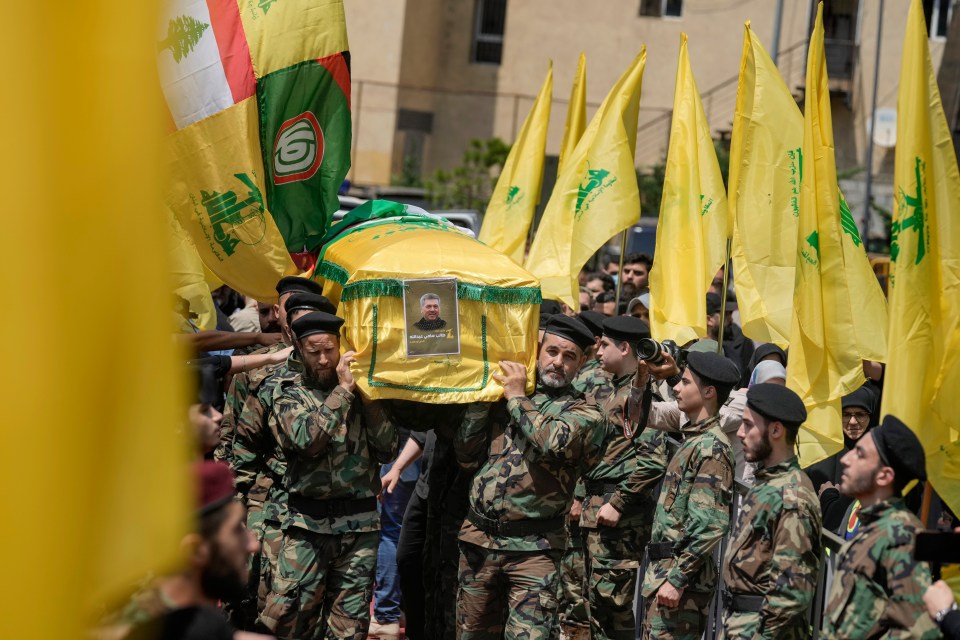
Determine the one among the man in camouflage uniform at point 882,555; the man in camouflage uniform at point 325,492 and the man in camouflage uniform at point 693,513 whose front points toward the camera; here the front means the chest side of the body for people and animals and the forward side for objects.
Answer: the man in camouflage uniform at point 325,492

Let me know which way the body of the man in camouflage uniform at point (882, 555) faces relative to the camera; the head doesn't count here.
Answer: to the viewer's left

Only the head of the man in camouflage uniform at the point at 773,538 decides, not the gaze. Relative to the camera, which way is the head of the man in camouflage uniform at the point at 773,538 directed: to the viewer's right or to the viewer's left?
to the viewer's left

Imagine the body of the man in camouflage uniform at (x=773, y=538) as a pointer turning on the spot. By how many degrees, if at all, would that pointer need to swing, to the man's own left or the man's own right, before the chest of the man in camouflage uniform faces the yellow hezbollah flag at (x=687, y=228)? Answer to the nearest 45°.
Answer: approximately 90° to the man's own right

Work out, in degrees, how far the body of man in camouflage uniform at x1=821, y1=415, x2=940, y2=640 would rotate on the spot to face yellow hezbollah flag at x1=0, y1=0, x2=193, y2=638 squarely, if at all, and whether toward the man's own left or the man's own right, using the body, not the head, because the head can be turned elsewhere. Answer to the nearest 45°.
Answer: approximately 45° to the man's own left

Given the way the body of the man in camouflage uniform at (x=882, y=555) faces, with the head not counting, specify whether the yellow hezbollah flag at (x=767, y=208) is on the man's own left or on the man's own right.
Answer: on the man's own right

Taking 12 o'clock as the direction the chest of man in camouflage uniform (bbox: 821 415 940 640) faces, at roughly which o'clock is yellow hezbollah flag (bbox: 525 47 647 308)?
The yellow hezbollah flag is roughly at 2 o'clock from the man in camouflage uniform.

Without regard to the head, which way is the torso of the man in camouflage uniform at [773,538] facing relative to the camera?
to the viewer's left

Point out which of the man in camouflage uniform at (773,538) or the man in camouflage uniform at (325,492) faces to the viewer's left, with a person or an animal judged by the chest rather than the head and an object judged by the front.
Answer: the man in camouflage uniform at (773,538)

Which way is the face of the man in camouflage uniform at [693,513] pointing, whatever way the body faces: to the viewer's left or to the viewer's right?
to the viewer's left

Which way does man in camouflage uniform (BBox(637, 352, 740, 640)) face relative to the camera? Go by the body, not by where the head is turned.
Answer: to the viewer's left
